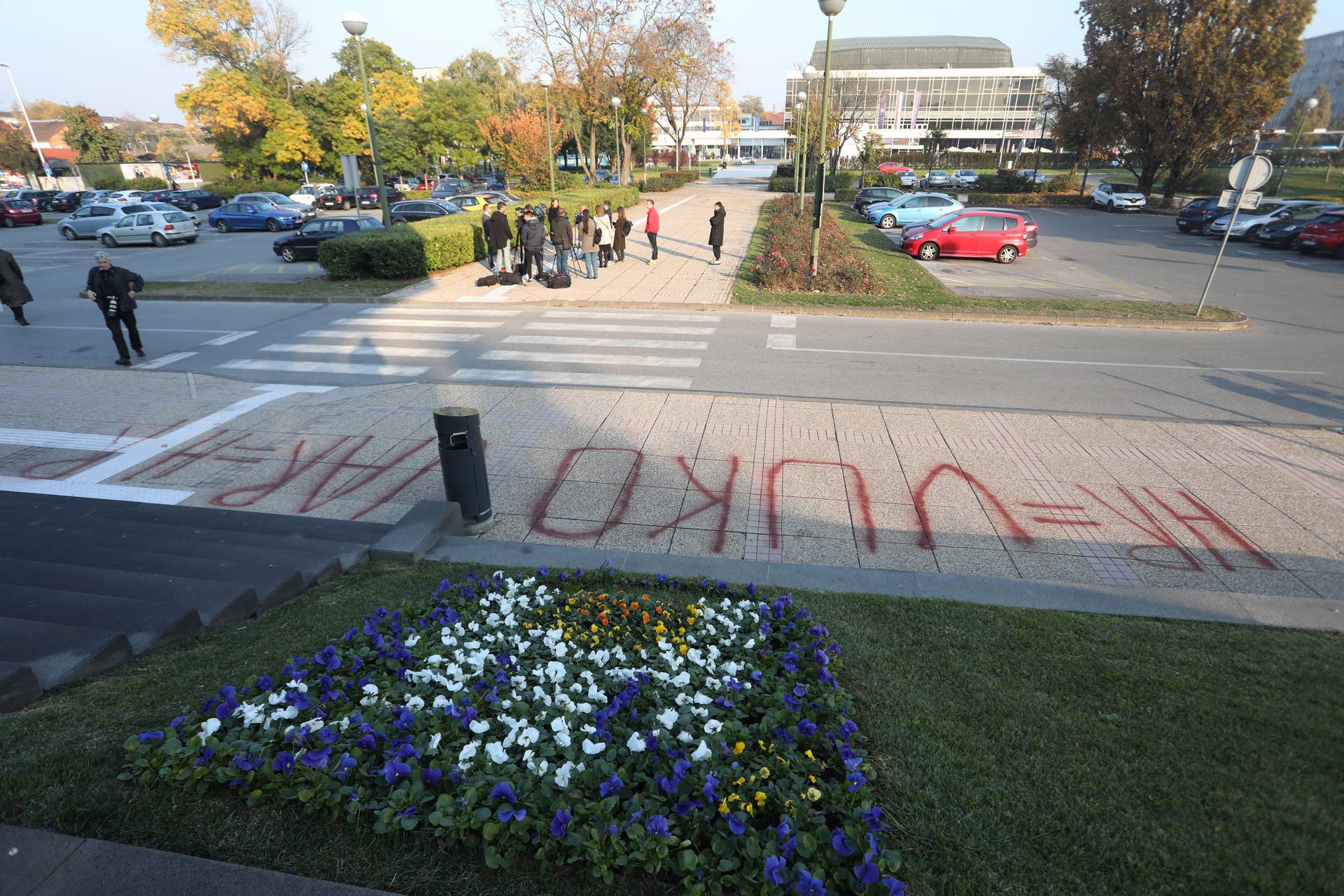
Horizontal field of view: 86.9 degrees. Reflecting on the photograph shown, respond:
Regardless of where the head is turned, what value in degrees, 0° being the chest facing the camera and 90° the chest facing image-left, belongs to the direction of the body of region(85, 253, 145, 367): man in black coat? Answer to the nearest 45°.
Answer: approximately 0°

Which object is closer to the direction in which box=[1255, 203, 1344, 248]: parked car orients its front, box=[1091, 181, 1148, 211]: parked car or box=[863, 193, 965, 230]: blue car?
the blue car

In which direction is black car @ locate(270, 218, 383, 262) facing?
to the viewer's left

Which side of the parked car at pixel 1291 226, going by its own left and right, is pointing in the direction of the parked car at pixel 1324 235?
left

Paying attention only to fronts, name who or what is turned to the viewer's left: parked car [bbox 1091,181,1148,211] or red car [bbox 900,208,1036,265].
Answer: the red car

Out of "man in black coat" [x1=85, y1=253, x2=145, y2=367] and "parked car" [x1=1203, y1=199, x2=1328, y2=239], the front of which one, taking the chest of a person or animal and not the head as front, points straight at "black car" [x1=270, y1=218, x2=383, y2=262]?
the parked car

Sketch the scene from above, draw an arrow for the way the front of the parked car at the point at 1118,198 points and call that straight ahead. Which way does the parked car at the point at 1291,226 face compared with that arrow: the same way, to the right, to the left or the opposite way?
to the right

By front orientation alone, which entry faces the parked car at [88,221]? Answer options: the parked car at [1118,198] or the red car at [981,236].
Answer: the red car

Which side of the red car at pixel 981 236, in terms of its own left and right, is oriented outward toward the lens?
left

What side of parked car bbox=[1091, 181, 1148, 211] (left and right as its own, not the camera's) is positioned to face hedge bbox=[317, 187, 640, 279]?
right

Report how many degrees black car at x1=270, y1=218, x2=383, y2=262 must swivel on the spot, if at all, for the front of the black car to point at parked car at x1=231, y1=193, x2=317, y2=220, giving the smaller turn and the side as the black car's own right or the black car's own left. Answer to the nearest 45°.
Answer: approximately 90° to the black car's own right
